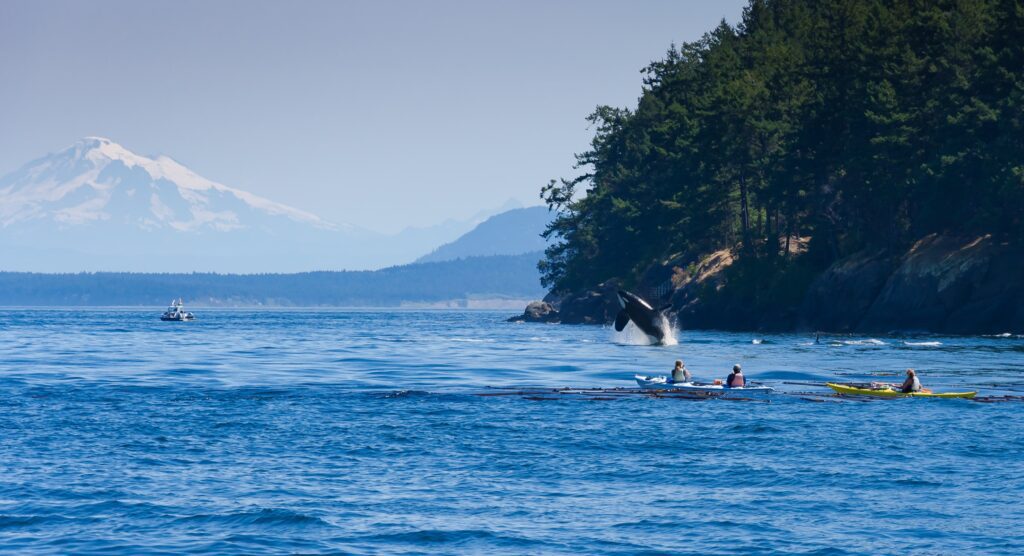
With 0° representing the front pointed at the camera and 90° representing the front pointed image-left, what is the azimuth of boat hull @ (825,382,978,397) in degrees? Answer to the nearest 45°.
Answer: approximately 90°
